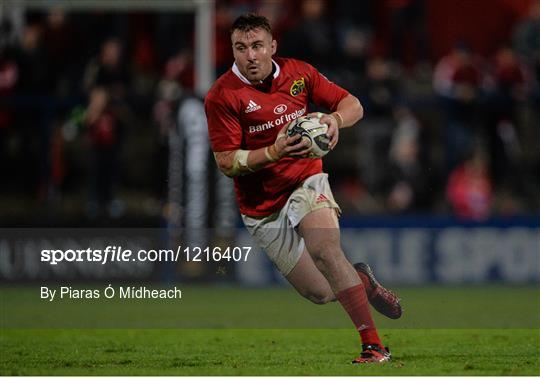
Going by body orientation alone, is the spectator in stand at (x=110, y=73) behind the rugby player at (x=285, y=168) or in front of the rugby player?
behind

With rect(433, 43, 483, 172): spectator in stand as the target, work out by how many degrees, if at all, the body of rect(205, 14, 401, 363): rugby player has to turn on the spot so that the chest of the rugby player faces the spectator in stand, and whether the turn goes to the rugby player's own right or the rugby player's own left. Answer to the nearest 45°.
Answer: approximately 180°

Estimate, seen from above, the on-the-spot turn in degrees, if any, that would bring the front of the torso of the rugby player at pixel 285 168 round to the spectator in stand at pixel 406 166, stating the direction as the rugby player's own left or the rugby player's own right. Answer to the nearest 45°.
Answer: approximately 180°

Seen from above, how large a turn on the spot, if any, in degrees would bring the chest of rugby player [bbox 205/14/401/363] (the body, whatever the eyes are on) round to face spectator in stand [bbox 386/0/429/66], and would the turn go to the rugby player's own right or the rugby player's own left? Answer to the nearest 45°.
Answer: approximately 180°

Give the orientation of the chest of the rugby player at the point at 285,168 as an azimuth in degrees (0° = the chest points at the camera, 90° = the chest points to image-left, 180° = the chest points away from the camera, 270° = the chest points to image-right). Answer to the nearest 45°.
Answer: approximately 0°

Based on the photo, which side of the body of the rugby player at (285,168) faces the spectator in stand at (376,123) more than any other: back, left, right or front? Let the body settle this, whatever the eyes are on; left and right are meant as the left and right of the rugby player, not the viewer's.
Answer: back

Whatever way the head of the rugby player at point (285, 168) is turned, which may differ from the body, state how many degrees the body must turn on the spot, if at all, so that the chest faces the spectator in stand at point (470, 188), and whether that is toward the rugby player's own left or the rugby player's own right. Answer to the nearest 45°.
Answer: approximately 180°
